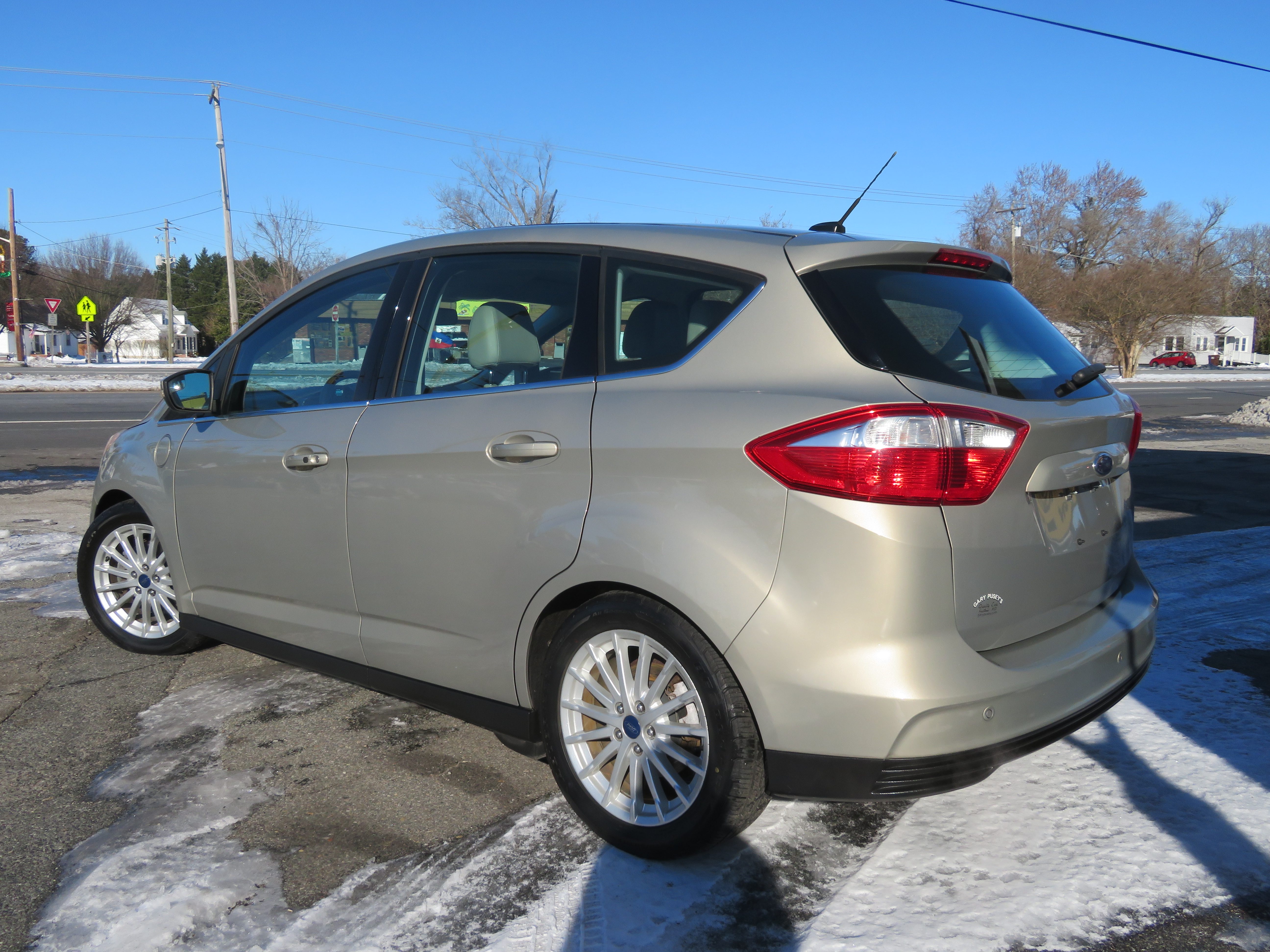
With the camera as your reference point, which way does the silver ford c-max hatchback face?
facing away from the viewer and to the left of the viewer

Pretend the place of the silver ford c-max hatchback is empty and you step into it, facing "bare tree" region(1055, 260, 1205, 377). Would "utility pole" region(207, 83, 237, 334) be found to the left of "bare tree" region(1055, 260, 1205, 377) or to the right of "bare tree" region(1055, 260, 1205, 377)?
left

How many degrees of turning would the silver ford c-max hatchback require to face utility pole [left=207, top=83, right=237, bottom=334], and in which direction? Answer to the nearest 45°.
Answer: approximately 45° to its right

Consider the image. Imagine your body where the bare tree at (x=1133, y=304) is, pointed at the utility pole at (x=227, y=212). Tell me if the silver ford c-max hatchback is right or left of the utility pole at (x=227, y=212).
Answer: left

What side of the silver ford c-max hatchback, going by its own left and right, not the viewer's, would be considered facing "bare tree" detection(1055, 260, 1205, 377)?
right
